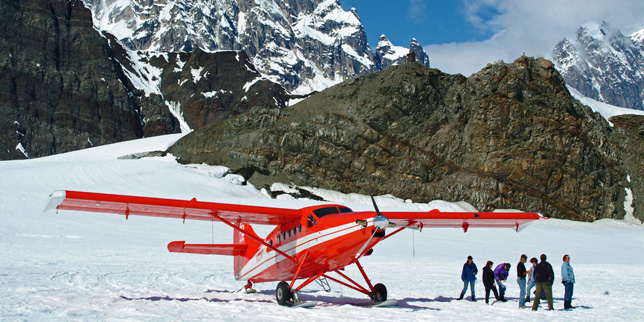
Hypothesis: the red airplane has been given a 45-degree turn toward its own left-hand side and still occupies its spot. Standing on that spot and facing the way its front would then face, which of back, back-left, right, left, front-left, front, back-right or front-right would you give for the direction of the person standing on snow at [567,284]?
front

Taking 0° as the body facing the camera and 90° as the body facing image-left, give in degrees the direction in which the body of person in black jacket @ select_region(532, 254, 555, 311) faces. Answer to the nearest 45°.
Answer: approximately 180°

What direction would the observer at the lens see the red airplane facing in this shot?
facing the viewer and to the right of the viewer

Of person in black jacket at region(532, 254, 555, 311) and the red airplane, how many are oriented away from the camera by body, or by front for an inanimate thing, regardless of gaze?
1

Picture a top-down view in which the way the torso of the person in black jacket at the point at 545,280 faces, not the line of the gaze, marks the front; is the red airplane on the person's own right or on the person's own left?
on the person's own left

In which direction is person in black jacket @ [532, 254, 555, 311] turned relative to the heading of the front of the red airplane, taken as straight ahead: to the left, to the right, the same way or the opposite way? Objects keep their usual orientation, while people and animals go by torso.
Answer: to the left

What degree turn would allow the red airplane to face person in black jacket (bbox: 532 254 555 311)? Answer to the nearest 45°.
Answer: approximately 45° to its left

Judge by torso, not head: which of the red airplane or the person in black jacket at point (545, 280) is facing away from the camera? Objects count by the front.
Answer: the person in black jacket
